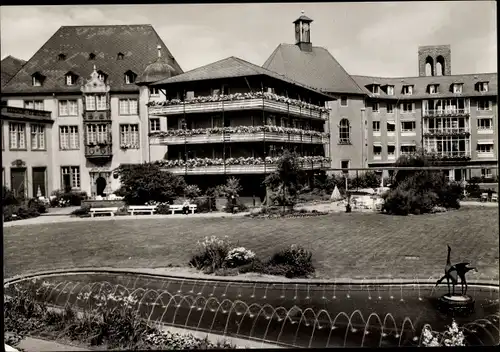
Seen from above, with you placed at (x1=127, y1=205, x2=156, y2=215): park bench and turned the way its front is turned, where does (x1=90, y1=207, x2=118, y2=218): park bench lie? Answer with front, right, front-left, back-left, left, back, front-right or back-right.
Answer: right

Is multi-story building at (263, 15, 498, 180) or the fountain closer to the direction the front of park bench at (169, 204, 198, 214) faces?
the fountain

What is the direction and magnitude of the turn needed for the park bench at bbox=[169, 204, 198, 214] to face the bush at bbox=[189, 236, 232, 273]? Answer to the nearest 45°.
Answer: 0° — it already faces it

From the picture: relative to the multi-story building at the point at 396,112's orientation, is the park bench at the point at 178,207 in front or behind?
in front

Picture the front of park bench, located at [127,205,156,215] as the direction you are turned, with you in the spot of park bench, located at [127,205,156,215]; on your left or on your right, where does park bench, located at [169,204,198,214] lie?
on your left

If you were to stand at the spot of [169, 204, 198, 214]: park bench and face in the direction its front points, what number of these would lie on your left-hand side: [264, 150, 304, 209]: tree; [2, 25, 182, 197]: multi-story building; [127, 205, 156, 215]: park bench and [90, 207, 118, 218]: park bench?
1

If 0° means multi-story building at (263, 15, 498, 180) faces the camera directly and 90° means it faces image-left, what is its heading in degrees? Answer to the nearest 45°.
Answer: approximately 0°

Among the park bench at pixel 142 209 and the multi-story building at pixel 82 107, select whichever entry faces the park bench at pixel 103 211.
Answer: the multi-story building

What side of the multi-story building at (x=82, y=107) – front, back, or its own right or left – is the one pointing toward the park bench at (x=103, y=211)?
front

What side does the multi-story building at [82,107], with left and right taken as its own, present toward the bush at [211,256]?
front

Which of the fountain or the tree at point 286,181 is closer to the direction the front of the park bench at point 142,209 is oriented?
the fountain
